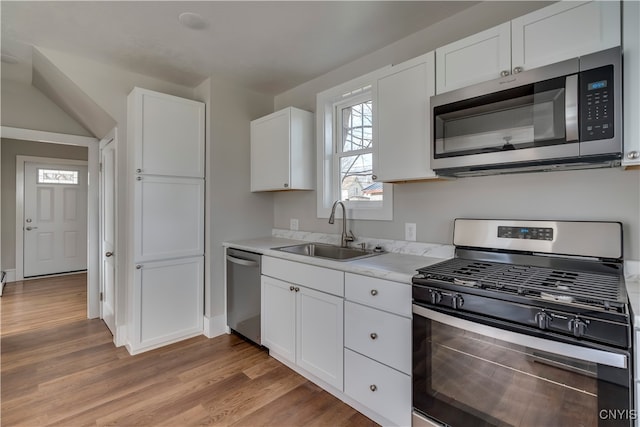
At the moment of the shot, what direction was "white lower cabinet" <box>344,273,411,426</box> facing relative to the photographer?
facing the viewer and to the left of the viewer

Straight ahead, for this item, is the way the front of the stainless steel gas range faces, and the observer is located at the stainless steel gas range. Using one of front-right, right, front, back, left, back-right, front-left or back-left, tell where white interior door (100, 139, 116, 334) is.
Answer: front-right

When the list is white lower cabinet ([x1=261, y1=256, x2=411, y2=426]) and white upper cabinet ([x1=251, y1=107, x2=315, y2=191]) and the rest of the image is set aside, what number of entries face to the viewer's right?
0

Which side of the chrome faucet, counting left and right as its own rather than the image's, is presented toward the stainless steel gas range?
left

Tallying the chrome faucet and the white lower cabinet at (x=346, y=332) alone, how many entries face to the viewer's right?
0

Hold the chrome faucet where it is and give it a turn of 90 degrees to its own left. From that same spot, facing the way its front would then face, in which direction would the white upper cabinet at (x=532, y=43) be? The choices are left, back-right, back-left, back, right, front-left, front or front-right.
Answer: front

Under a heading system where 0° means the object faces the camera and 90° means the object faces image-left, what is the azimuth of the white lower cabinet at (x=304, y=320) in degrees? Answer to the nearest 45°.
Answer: approximately 45°

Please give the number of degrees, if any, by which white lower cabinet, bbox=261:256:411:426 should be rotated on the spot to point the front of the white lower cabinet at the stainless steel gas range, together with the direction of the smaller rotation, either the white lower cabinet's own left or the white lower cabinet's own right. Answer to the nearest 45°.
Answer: approximately 90° to the white lower cabinet's own left
